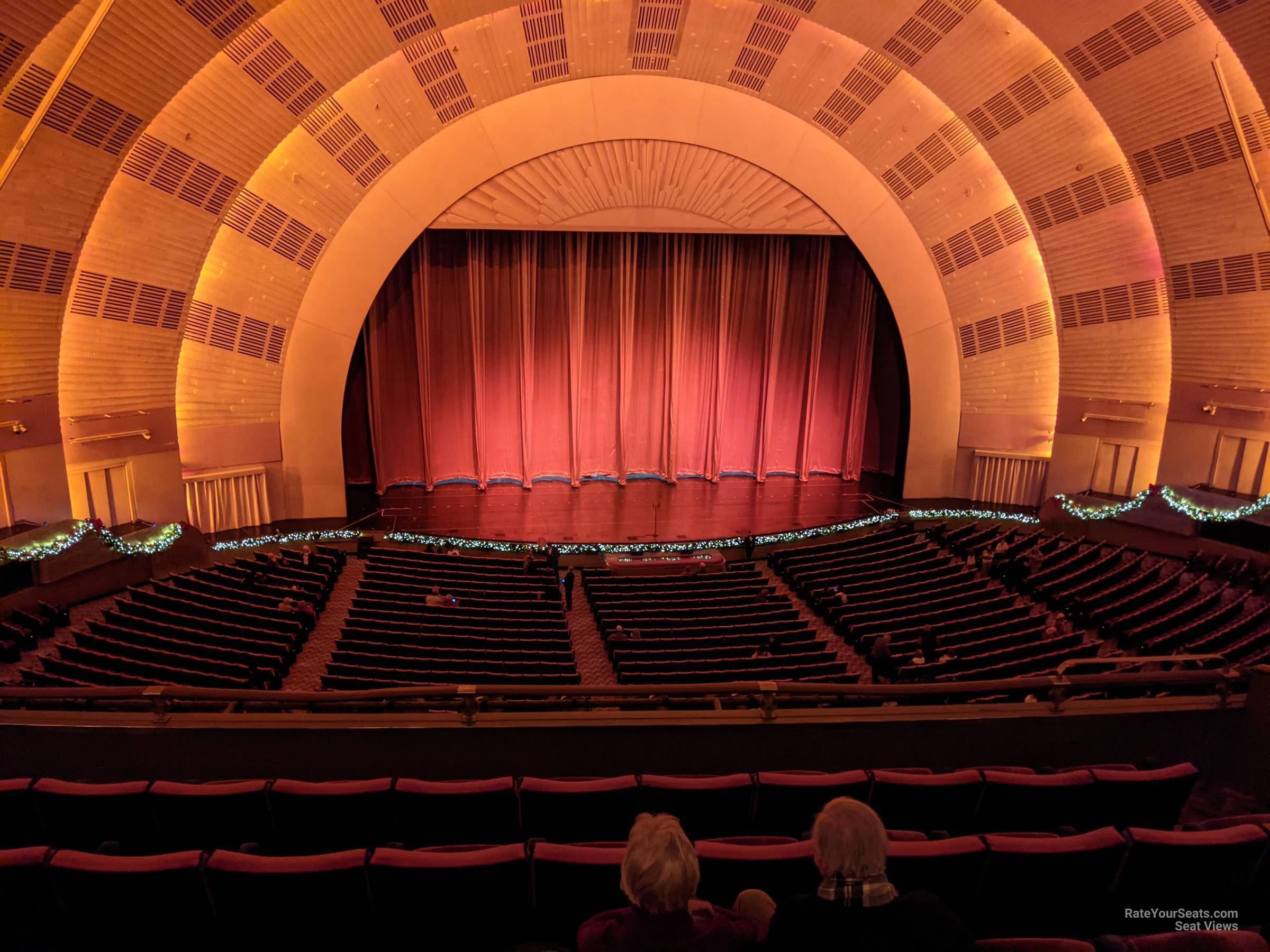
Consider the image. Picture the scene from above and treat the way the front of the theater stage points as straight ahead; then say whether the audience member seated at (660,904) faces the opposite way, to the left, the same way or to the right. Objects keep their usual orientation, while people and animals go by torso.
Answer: the opposite way

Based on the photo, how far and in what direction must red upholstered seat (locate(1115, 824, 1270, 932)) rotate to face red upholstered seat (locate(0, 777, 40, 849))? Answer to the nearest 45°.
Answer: approximately 135° to its left

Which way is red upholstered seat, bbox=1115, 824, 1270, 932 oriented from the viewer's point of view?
away from the camera

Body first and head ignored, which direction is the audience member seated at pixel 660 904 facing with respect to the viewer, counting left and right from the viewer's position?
facing away from the viewer

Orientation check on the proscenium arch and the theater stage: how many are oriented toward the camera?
2

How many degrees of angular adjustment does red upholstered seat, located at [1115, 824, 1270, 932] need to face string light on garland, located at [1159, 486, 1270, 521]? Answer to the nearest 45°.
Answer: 0° — it already faces it

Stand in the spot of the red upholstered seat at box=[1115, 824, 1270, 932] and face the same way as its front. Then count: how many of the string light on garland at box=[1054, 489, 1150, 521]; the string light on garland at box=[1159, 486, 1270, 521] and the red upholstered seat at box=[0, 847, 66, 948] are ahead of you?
2

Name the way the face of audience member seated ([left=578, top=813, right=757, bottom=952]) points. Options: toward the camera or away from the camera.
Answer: away from the camera

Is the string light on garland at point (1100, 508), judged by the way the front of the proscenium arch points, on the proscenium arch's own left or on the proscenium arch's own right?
on the proscenium arch's own left

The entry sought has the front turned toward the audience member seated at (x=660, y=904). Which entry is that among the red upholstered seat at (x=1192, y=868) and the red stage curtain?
the red stage curtain

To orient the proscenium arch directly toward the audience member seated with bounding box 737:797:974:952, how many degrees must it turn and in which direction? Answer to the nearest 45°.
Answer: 0° — it already faces them

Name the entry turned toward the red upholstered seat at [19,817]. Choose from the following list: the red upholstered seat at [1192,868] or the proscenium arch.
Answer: the proscenium arch

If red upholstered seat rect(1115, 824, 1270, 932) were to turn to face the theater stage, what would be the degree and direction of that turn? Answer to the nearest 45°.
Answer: approximately 45° to its left

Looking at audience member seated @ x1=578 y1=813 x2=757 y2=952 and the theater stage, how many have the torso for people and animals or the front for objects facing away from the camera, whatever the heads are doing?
1

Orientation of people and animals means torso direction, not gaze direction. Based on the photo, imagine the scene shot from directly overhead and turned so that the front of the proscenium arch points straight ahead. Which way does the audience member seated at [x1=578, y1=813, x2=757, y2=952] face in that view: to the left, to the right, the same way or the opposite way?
the opposite way
